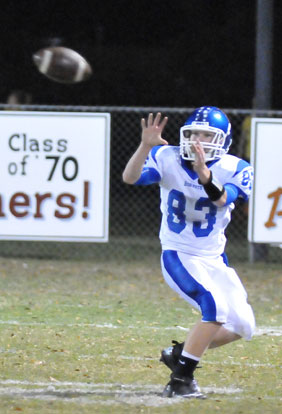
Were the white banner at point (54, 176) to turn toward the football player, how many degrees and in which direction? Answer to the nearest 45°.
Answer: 0° — it already faces them

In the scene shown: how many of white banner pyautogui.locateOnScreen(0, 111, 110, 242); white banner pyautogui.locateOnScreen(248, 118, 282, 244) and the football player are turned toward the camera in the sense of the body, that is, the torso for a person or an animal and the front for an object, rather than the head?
3

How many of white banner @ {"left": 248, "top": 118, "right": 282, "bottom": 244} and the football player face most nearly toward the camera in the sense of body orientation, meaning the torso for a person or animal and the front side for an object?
2

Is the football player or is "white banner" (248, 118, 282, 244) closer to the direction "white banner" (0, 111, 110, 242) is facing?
the football player

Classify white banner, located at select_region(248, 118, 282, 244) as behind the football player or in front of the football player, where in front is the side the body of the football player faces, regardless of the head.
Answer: behind

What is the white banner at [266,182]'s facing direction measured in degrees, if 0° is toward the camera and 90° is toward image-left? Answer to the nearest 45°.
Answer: approximately 0°

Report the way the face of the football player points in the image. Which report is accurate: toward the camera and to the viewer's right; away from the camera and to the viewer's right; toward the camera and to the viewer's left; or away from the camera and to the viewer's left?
toward the camera and to the viewer's left

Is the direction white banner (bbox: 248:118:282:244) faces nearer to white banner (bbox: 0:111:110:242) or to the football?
the football

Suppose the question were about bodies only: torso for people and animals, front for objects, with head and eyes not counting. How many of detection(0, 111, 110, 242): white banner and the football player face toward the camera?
2

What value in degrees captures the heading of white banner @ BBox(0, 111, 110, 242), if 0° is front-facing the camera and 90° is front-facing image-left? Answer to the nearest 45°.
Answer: approximately 0°

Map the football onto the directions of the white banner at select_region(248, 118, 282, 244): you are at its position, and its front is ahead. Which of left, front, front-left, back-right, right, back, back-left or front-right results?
front-right
